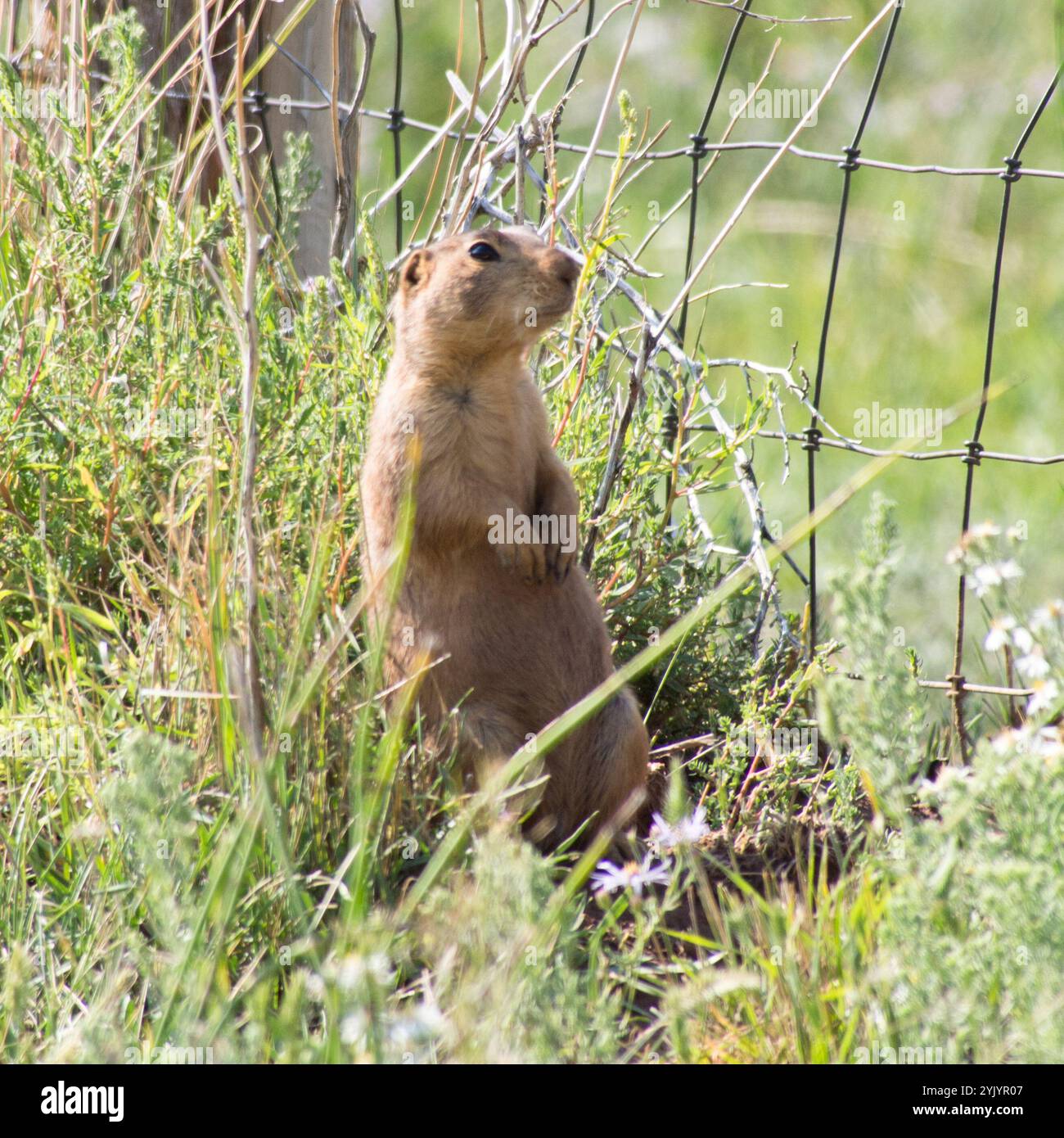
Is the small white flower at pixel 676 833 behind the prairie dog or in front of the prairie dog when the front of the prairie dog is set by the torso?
in front

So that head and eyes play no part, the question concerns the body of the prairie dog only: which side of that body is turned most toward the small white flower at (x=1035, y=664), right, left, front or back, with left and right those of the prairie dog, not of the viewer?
front

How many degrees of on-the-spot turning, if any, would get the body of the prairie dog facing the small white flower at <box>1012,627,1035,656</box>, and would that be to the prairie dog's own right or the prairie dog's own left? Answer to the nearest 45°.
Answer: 0° — it already faces it

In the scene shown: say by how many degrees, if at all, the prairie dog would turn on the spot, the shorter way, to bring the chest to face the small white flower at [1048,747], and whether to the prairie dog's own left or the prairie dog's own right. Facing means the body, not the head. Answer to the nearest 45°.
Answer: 0° — it already faces it

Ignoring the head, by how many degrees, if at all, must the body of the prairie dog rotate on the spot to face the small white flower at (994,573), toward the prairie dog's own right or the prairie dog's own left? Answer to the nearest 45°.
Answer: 0° — it already faces it

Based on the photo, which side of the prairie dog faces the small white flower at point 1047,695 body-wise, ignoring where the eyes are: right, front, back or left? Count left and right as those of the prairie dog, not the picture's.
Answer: front

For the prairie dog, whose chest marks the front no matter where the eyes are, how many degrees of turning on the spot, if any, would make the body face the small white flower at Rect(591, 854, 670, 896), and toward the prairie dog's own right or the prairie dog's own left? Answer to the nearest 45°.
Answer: approximately 45° to the prairie dog's own right

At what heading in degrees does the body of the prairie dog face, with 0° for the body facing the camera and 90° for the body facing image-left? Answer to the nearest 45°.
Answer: approximately 315°
